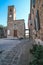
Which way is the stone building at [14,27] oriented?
toward the camera
